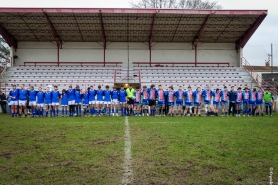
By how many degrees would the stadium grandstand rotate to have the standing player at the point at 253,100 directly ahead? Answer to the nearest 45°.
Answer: approximately 45° to its left

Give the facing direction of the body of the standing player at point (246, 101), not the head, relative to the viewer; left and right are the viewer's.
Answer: facing the viewer

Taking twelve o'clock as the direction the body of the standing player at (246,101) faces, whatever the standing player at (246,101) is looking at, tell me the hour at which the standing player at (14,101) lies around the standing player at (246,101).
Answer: the standing player at (14,101) is roughly at 2 o'clock from the standing player at (246,101).

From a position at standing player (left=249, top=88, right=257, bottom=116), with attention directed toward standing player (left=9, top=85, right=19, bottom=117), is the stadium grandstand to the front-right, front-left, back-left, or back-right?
front-right

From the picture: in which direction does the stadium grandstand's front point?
toward the camera

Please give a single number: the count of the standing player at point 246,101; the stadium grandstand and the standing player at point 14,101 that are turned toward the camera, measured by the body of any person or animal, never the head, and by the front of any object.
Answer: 3

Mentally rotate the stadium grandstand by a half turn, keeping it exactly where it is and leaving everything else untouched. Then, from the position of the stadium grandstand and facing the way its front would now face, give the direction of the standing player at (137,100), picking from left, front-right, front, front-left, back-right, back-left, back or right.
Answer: back

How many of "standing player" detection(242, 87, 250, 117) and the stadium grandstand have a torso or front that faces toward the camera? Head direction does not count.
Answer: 2
